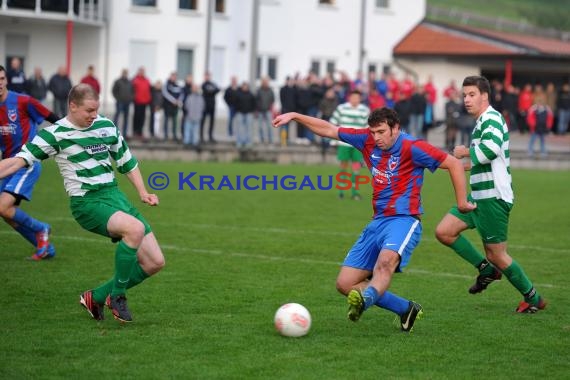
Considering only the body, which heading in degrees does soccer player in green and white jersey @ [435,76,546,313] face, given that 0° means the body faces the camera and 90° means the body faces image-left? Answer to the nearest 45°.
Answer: approximately 90°

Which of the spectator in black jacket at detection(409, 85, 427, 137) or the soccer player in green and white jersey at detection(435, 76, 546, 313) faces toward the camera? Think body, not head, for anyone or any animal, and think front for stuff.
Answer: the spectator in black jacket

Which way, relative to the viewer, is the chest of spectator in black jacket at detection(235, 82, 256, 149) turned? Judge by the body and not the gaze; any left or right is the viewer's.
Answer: facing the viewer

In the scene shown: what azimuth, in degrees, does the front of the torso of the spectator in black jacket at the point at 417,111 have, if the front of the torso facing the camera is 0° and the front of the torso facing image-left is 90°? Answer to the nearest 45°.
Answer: approximately 0°

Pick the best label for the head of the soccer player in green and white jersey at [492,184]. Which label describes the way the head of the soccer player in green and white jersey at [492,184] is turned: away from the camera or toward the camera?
toward the camera

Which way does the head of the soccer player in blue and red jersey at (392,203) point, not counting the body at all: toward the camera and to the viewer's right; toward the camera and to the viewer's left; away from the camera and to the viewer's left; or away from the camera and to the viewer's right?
toward the camera and to the viewer's left

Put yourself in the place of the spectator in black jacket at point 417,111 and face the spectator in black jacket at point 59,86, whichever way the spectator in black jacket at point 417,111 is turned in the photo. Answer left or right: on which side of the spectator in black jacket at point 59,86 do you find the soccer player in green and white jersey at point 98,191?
left

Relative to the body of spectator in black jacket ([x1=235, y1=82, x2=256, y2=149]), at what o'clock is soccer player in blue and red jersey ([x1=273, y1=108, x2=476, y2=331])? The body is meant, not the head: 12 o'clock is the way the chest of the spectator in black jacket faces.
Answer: The soccer player in blue and red jersey is roughly at 12 o'clock from the spectator in black jacket.

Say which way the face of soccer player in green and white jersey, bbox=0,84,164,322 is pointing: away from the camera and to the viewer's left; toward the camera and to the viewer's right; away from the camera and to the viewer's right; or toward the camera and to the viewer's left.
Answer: toward the camera and to the viewer's right
